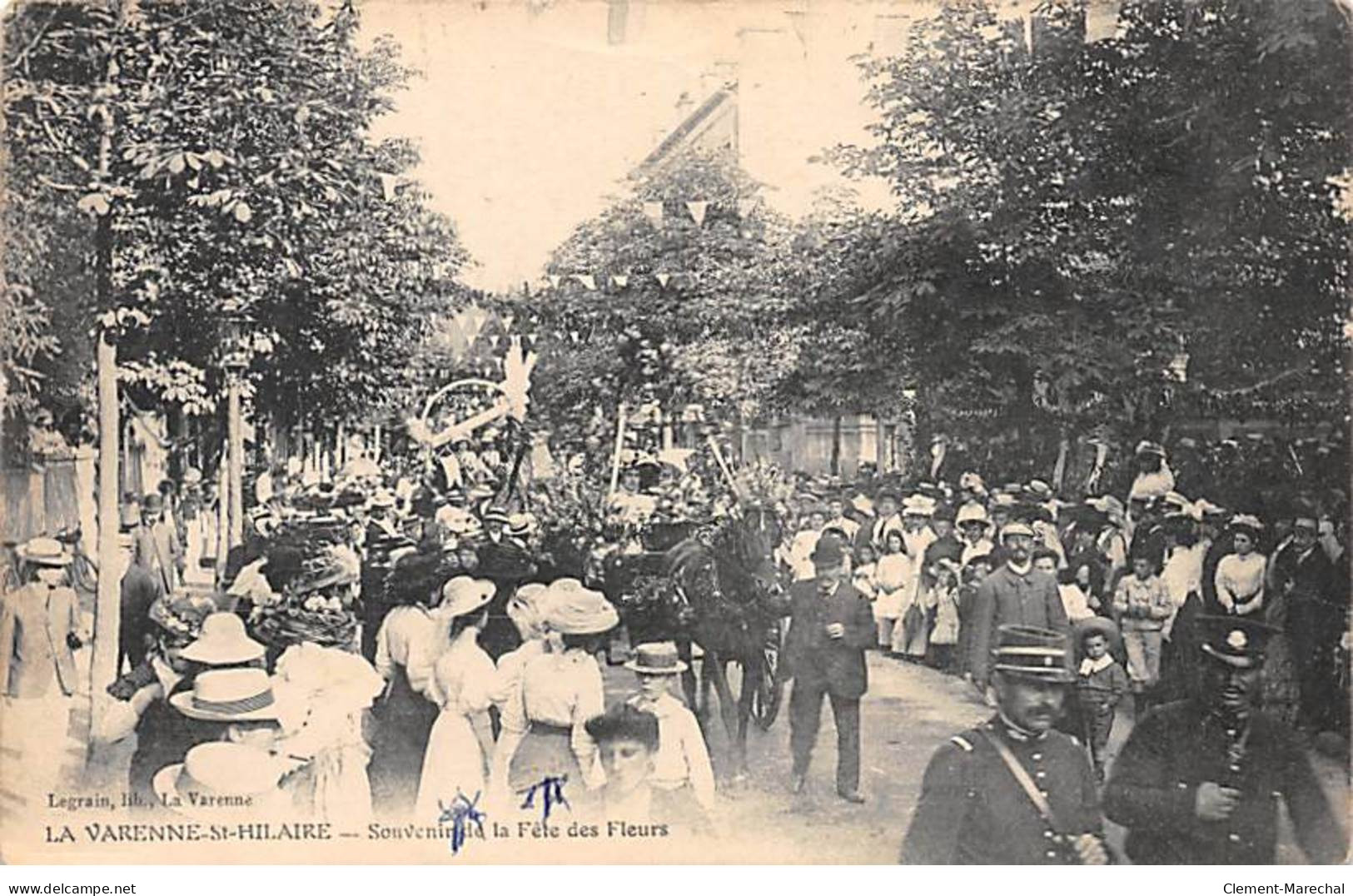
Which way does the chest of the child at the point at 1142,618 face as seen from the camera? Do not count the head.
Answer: toward the camera

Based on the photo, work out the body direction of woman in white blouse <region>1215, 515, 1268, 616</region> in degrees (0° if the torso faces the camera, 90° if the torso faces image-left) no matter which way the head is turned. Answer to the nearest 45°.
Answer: approximately 45°

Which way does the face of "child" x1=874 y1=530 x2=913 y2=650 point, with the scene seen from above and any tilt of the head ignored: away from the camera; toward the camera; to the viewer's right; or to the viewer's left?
toward the camera

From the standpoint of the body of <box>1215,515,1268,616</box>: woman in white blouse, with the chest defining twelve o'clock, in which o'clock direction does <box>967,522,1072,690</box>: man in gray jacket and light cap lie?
The man in gray jacket and light cap is roughly at 1 o'clock from the woman in white blouse.

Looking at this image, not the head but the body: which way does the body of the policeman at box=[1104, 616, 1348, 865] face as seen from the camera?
toward the camera

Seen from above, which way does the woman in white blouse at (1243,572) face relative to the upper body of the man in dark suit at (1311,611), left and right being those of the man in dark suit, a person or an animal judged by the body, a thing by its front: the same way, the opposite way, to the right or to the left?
the same way

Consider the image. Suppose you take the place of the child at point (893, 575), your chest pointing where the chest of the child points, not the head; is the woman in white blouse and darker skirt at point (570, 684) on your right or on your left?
on your right

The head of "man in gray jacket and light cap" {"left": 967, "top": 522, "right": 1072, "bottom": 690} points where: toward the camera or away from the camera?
toward the camera

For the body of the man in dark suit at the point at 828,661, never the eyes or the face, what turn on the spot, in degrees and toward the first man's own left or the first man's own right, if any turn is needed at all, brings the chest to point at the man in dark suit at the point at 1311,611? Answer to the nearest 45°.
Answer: approximately 90° to the first man's own left

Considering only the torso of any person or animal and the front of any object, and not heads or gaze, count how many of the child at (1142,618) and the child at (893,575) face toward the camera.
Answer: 2

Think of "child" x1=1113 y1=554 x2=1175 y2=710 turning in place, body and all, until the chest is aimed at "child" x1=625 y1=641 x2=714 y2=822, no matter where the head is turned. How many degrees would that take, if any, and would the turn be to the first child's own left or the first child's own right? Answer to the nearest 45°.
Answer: approximately 90° to the first child's own right

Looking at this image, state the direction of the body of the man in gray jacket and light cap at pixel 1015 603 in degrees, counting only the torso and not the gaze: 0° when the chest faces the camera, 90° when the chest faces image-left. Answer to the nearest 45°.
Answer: approximately 0°
